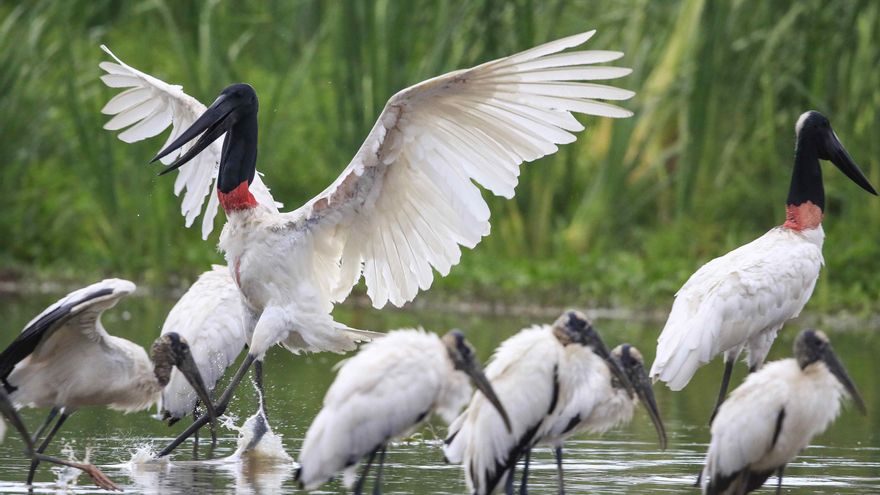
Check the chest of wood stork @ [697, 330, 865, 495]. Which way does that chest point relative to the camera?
to the viewer's right

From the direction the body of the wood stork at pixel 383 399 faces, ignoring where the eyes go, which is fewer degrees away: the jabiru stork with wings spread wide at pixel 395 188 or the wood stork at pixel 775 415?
the wood stork

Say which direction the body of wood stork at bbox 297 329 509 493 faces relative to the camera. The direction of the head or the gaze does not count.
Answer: to the viewer's right

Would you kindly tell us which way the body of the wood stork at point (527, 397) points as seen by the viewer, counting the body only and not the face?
to the viewer's right

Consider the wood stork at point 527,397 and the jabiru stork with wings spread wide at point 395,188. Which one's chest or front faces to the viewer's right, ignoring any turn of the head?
the wood stork

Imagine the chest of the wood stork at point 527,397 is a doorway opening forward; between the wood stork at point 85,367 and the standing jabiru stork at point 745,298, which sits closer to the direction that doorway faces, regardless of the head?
the standing jabiru stork

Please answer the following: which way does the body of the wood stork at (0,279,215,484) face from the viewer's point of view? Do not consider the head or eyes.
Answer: to the viewer's right
